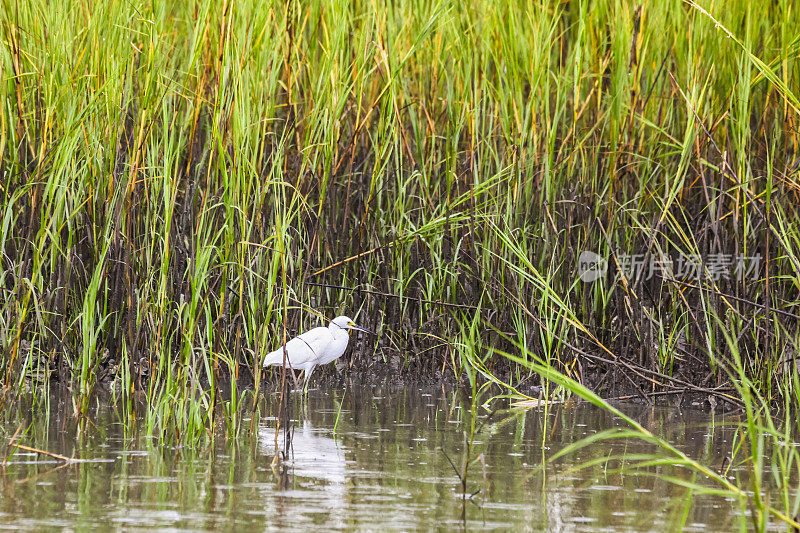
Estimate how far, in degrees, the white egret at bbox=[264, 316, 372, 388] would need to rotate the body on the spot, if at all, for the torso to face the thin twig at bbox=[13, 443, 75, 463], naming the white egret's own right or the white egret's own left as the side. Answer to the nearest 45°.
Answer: approximately 135° to the white egret's own right

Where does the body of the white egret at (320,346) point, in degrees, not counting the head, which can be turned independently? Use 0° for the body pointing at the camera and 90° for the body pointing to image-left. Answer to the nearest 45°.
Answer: approximately 270°
